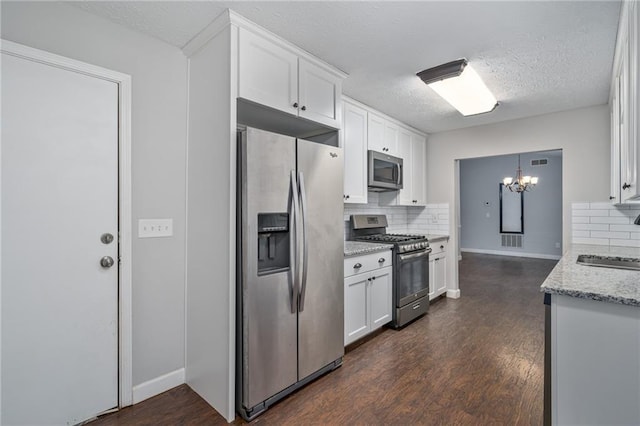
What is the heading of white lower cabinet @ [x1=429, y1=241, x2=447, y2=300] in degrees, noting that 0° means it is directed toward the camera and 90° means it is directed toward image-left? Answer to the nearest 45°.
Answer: approximately 315°

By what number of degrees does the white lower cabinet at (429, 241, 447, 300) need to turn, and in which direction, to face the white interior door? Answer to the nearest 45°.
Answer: approximately 90° to its right

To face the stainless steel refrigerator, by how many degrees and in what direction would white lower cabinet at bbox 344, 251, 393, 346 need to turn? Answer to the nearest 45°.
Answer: approximately 90° to its right

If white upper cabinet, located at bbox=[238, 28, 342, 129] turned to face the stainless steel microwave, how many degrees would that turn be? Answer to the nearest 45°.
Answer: approximately 90° to its left

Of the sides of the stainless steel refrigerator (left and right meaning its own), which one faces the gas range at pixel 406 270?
left

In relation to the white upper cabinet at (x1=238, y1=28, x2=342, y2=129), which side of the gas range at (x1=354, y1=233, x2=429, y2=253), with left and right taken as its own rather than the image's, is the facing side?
right

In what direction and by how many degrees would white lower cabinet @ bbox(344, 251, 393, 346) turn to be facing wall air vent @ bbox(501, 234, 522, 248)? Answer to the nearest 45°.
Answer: approximately 90° to its left

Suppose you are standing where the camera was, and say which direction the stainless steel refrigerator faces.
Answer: facing the viewer and to the right of the viewer

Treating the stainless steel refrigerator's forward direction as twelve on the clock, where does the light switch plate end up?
The light switch plate is roughly at 5 o'clock from the stainless steel refrigerator.

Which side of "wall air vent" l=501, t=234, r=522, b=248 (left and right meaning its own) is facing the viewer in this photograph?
front

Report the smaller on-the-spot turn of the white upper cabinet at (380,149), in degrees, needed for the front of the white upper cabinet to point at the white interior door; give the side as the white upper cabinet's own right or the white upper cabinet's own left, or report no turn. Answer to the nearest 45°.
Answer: approximately 90° to the white upper cabinet's own right

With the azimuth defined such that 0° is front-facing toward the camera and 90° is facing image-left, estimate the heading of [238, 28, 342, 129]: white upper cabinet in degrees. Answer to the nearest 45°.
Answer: approximately 315°

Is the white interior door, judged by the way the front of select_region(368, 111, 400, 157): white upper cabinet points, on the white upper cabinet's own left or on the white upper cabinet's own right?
on the white upper cabinet's own right

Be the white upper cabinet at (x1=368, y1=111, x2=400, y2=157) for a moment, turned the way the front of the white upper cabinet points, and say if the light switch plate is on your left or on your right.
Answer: on your right
